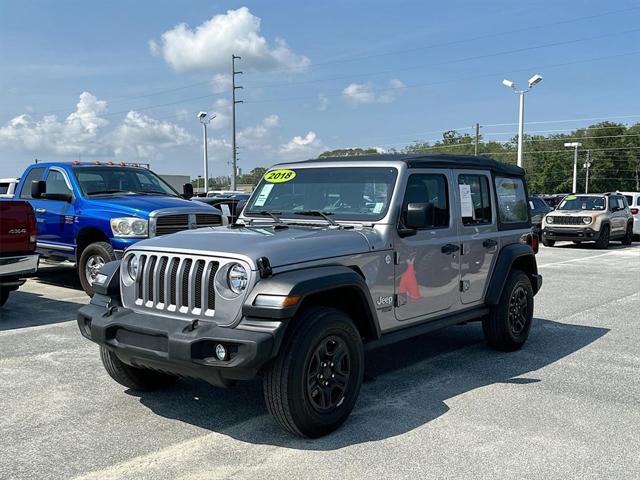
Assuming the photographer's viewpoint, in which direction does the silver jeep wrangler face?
facing the viewer and to the left of the viewer

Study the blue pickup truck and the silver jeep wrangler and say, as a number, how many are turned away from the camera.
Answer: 0

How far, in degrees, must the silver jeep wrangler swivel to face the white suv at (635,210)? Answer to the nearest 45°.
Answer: approximately 180°

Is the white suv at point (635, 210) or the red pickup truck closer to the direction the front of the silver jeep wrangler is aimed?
the red pickup truck

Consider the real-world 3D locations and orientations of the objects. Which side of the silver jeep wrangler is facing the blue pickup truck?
right

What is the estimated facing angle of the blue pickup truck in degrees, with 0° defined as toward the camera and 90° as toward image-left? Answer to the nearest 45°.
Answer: approximately 315°

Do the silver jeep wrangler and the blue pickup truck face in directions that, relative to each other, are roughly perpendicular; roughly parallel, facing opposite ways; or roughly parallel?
roughly perpendicular

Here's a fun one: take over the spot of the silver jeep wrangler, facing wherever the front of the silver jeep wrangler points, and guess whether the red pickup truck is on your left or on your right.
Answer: on your right

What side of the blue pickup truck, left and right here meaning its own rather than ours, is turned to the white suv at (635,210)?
left
